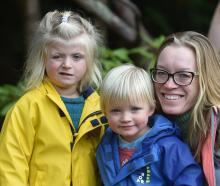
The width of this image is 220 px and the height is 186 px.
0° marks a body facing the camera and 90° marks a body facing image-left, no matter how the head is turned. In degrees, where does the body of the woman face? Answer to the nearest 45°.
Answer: approximately 45°
